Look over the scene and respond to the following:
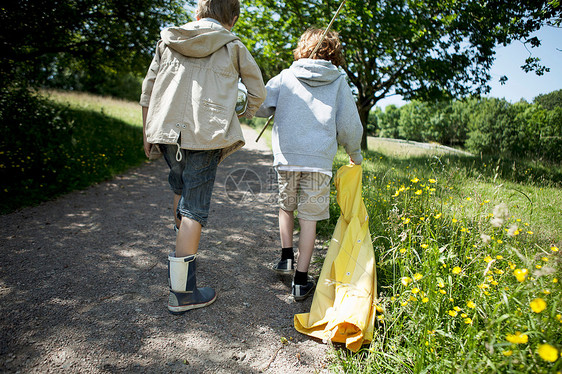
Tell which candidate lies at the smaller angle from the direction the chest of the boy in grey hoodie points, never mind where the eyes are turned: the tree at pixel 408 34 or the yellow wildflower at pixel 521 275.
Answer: the tree

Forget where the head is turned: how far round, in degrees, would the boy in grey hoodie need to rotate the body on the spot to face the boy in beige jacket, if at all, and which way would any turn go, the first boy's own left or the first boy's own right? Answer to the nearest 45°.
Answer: approximately 135° to the first boy's own left

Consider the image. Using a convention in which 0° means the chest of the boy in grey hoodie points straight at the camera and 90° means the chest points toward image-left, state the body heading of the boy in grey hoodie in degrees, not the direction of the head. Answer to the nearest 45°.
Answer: approximately 180°

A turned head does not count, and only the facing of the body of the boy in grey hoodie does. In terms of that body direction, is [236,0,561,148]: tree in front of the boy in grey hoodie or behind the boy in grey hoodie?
in front

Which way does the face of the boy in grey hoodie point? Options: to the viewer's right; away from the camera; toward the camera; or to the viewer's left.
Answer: away from the camera

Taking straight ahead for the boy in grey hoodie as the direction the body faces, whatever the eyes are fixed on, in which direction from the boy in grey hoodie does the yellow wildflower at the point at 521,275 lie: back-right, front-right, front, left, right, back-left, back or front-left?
back-right

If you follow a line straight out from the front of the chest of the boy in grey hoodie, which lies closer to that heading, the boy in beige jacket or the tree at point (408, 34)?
the tree

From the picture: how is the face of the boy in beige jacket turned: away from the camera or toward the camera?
away from the camera

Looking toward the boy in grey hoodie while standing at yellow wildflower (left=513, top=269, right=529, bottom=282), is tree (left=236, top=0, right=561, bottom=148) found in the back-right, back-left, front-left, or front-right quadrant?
front-right
